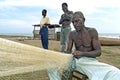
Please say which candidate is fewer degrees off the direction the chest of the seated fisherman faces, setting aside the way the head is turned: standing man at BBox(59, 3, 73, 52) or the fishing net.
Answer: the fishing net

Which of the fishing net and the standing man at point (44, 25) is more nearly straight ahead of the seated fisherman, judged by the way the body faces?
the fishing net

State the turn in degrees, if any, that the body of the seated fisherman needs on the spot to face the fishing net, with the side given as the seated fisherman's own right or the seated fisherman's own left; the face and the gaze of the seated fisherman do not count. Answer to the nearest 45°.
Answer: approximately 45° to the seated fisherman's own right
